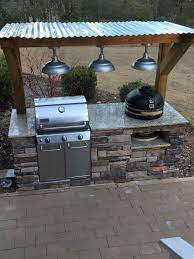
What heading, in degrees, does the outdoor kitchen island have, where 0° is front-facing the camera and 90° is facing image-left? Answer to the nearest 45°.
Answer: approximately 0°

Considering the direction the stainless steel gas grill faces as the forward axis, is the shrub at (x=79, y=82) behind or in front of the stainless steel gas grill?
behind

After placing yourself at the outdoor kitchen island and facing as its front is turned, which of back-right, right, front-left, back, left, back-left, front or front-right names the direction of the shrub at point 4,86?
back-right

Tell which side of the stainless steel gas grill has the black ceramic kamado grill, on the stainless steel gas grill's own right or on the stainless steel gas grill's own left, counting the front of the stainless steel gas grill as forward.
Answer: on the stainless steel gas grill's own left
